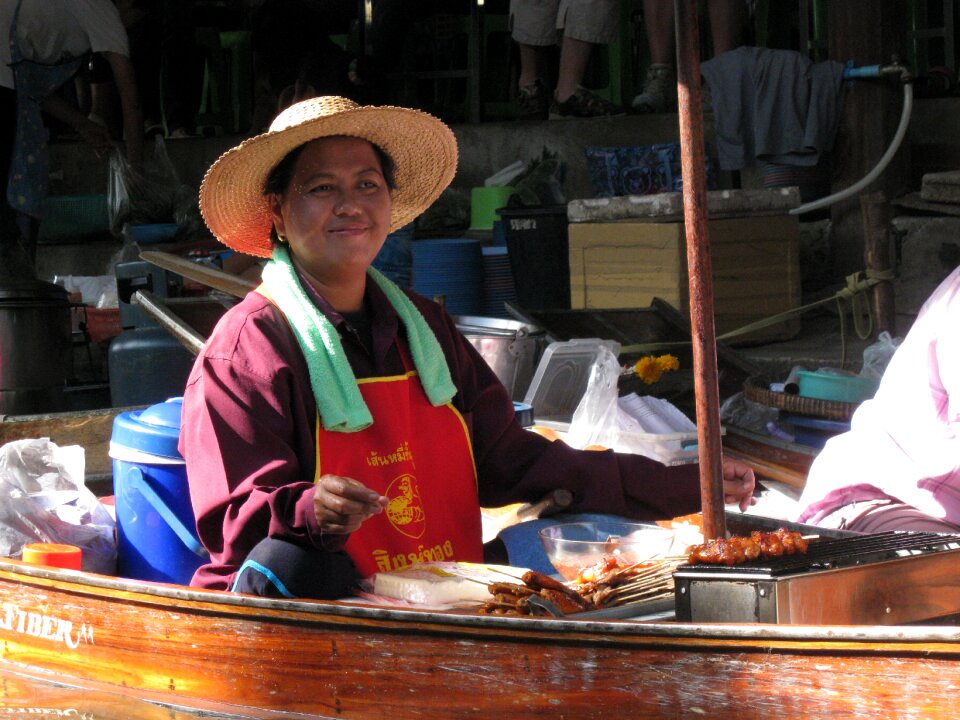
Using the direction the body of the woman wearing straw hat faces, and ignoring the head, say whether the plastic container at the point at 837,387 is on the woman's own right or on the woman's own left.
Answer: on the woman's own left

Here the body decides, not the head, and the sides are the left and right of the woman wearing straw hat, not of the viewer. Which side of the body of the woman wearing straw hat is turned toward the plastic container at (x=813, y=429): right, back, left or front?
left

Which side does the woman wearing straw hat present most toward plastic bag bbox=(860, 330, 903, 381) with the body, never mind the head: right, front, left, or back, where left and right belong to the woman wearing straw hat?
left

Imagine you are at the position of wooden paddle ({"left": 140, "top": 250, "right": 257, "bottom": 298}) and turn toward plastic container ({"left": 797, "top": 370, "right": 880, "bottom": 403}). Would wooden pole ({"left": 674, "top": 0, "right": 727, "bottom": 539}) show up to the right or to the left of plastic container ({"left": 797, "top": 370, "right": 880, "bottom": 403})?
right

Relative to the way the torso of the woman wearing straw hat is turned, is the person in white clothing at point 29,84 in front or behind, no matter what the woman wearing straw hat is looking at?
behind

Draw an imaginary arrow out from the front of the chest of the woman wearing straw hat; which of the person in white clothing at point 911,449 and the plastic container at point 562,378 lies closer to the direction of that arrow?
the person in white clothing

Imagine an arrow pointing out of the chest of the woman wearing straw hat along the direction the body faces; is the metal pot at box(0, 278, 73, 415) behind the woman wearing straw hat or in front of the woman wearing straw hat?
behind

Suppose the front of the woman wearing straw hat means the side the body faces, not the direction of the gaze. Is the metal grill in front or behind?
in front

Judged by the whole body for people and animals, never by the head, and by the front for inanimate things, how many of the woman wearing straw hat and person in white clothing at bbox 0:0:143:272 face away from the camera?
0

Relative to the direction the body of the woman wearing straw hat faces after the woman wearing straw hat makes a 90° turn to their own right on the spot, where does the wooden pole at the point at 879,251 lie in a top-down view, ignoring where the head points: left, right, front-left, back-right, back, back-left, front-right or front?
back

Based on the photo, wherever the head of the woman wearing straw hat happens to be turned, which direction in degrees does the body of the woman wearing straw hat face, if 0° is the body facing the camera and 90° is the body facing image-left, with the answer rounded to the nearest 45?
approximately 315°

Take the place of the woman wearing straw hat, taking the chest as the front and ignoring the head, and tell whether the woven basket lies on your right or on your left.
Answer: on your left
